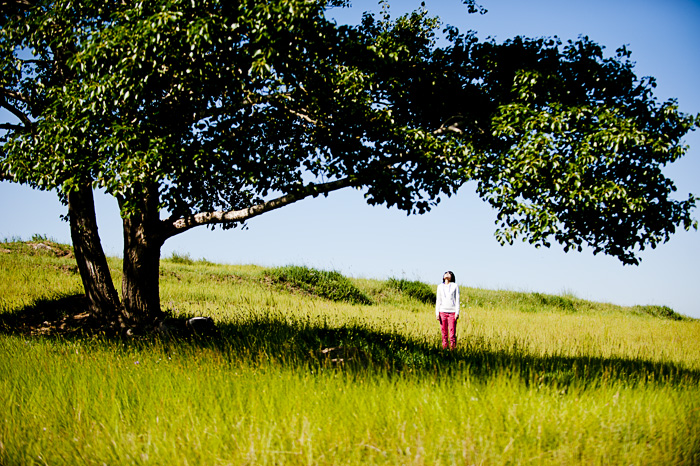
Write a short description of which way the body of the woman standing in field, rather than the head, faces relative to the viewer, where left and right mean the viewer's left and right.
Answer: facing the viewer
